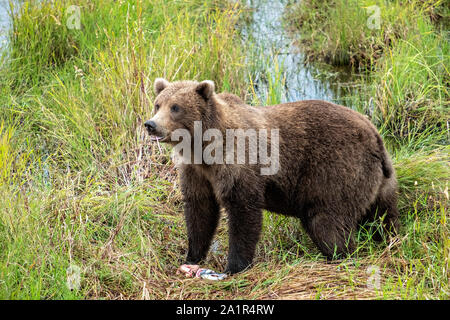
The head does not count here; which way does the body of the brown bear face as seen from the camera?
to the viewer's left
